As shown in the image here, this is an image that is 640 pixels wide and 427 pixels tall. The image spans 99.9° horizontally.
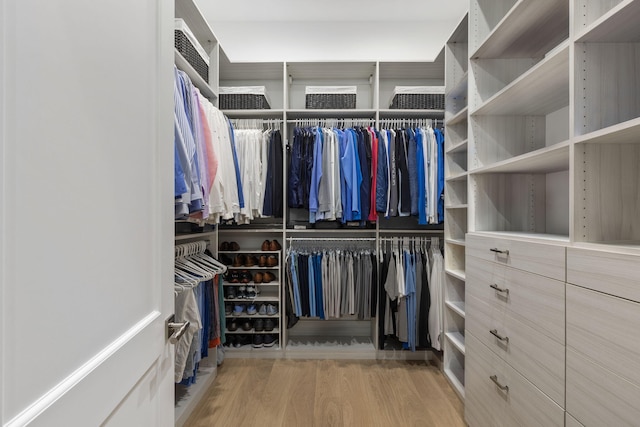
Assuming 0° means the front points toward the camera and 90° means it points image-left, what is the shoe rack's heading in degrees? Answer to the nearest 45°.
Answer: approximately 0°
